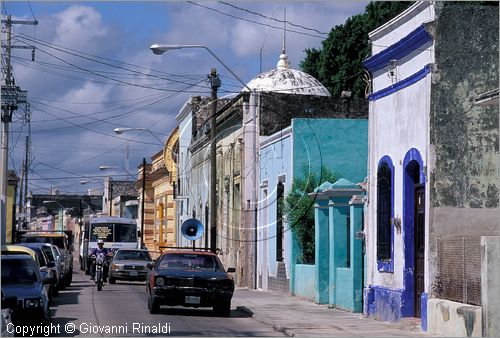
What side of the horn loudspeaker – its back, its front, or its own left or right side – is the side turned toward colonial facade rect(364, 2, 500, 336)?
front

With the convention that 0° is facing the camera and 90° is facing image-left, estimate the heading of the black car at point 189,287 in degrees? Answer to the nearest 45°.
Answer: approximately 0°

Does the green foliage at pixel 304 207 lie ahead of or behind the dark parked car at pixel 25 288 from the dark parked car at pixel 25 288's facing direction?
behind

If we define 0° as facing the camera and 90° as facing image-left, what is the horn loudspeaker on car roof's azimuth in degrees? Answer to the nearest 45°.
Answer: approximately 0°

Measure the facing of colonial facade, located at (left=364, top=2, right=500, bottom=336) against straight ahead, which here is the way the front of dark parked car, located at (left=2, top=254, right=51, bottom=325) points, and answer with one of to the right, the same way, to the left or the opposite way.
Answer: to the right

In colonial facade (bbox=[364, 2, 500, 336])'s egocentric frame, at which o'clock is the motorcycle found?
The motorcycle is roughly at 3 o'clock from the colonial facade.
